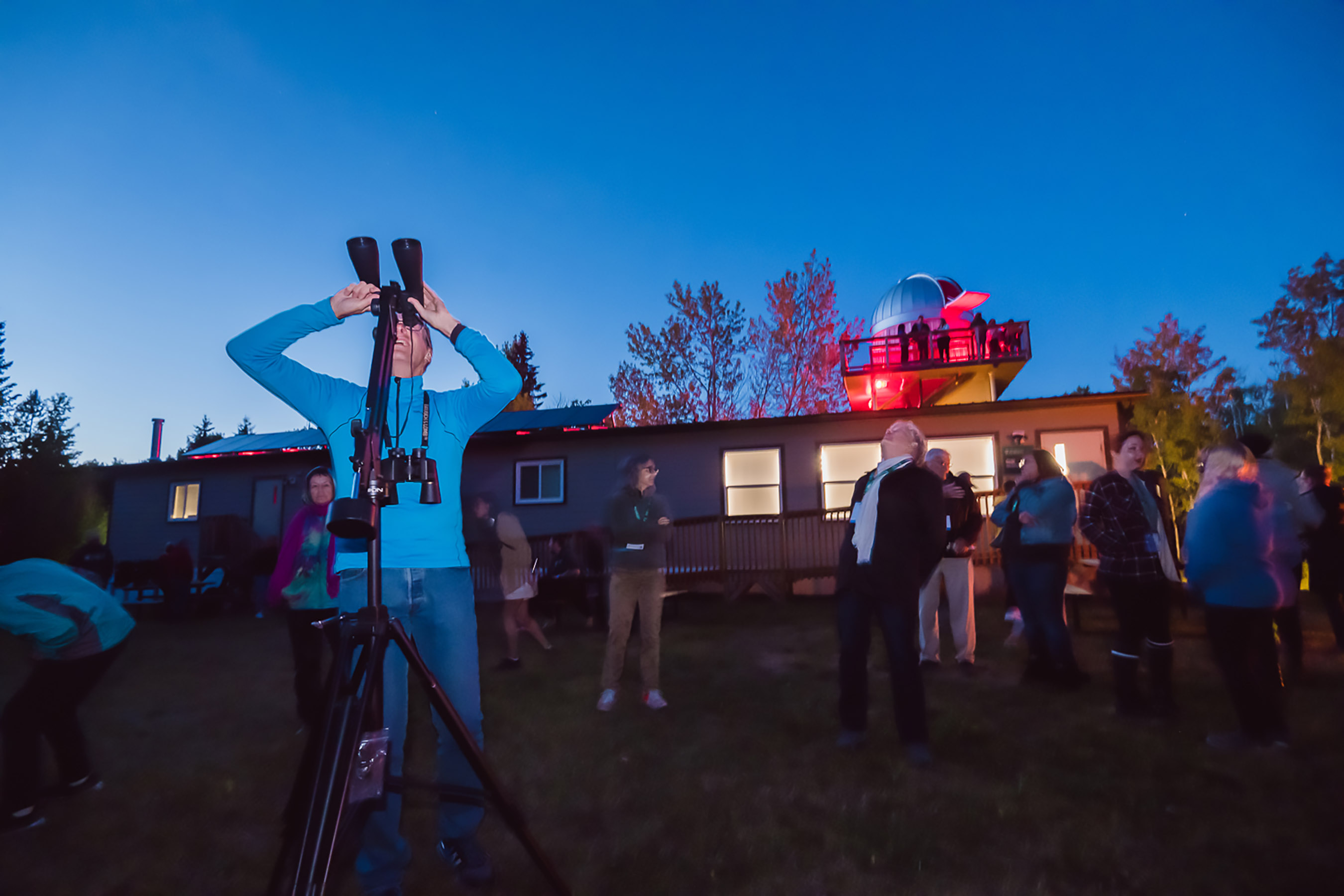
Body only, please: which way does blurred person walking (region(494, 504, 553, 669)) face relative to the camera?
to the viewer's left

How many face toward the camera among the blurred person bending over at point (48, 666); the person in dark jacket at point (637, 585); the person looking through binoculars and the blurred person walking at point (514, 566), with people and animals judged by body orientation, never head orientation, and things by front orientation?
2

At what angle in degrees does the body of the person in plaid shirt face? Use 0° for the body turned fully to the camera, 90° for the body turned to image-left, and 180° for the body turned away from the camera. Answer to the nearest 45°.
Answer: approximately 315°

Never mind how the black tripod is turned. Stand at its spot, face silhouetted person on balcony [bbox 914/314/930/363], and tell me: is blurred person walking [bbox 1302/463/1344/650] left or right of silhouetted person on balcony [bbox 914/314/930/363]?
right

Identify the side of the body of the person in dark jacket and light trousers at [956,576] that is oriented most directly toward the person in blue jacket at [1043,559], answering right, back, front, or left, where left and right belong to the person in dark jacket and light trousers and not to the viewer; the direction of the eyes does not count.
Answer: left

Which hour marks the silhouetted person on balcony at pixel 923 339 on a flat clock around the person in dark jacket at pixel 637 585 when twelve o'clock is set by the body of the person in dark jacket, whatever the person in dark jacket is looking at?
The silhouetted person on balcony is roughly at 7 o'clock from the person in dark jacket.

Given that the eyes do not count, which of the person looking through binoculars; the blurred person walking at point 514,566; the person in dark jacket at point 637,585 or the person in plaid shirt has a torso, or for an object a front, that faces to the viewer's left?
the blurred person walking

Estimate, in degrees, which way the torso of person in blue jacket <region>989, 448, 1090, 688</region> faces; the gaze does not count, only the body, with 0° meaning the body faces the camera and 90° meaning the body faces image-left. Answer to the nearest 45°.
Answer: approximately 45°

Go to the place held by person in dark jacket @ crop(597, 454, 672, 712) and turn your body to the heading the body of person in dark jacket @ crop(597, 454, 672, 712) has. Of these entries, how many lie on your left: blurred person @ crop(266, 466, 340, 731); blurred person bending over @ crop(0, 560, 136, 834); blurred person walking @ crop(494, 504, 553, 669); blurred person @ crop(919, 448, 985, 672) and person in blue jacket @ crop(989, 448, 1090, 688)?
2

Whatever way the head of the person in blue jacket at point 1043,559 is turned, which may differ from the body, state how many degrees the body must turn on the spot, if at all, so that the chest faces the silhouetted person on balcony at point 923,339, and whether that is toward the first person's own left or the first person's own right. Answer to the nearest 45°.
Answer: approximately 135° to the first person's own right

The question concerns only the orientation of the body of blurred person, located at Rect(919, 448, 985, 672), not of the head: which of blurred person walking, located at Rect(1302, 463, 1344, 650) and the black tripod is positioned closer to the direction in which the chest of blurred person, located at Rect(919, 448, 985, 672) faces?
the black tripod
